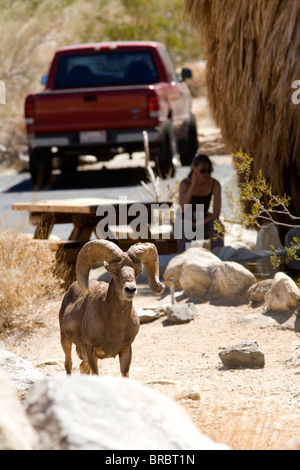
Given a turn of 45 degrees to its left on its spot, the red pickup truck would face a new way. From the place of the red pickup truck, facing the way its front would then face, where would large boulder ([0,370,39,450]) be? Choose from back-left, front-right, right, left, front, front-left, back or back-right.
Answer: back-left

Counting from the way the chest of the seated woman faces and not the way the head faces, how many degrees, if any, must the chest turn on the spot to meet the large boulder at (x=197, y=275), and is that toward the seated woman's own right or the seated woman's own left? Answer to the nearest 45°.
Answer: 0° — they already face it

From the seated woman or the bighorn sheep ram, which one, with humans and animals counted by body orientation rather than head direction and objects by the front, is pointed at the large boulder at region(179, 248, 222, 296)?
the seated woman

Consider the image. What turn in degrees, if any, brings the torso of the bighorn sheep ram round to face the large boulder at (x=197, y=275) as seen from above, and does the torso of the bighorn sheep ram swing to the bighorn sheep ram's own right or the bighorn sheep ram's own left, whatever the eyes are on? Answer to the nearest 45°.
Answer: approximately 135° to the bighorn sheep ram's own left

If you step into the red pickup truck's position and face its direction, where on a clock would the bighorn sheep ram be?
The bighorn sheep ram is roughly at 6 o'clock from the red pickup truck.

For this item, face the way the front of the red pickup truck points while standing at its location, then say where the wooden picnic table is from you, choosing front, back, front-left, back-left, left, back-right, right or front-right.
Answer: back

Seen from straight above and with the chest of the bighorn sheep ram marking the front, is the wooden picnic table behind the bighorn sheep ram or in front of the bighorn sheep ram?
behind

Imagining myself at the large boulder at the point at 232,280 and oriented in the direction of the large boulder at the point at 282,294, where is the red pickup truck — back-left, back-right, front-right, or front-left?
back-left

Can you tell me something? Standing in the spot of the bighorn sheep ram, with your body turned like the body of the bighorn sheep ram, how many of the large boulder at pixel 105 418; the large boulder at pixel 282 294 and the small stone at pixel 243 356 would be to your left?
2

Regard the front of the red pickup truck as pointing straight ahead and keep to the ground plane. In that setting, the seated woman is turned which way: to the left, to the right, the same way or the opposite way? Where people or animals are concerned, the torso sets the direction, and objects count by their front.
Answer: the opposite way

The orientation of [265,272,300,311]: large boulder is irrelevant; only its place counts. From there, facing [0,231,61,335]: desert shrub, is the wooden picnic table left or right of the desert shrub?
right

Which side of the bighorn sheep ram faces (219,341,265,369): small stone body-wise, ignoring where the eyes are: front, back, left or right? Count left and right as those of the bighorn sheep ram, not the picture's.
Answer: left

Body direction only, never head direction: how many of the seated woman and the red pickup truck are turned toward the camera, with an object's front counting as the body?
1

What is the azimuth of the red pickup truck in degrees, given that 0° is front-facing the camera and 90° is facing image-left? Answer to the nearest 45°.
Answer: approximately 180°

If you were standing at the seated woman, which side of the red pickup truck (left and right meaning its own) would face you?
back

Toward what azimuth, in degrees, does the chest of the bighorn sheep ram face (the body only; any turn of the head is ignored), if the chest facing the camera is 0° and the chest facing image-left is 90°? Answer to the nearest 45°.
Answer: approximately 315°
